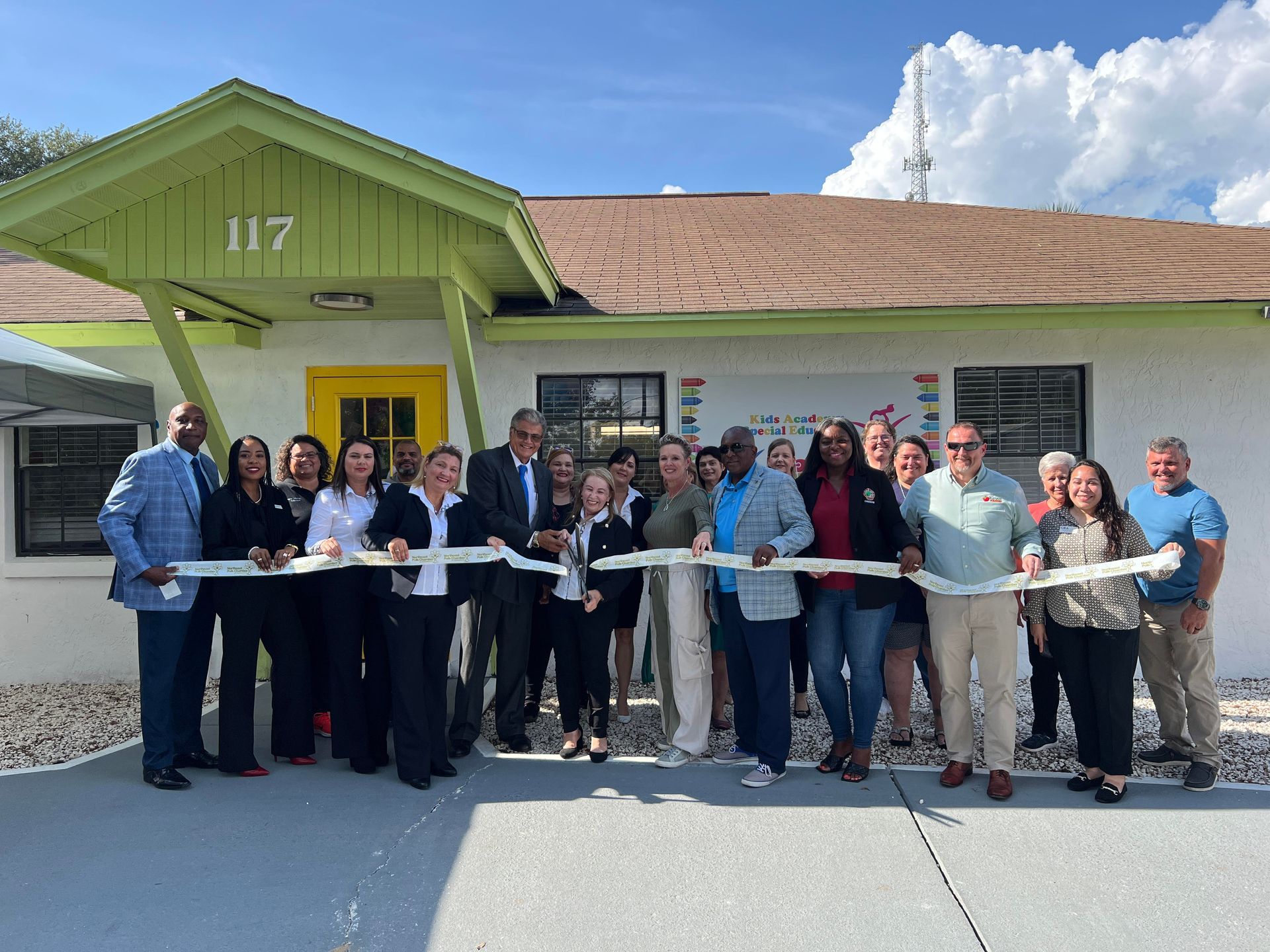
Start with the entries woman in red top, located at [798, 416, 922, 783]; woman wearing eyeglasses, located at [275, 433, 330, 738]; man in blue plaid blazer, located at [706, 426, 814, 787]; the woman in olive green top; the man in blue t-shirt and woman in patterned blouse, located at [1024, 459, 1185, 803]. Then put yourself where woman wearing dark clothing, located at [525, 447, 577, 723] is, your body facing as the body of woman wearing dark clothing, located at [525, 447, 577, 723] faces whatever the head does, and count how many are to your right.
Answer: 1

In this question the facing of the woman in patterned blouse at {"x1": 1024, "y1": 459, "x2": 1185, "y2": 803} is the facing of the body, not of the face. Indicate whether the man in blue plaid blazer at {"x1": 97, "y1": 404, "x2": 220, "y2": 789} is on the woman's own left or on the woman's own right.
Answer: on the woman's own right

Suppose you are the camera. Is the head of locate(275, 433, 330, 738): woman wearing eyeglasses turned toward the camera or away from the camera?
toward the camera

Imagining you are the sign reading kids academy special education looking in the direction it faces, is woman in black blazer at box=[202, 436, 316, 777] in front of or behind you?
in front

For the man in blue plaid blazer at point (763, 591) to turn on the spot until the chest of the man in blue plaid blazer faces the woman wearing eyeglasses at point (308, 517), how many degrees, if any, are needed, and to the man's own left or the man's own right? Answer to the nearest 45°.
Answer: approximately 45° to the man's own right

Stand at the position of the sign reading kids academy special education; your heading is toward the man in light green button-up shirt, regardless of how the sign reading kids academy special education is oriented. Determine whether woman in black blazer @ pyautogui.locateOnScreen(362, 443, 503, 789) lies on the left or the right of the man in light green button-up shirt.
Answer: right

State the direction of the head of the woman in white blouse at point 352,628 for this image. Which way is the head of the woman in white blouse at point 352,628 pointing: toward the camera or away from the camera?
toward the camera

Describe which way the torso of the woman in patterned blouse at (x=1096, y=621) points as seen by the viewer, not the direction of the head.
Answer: toward the camera

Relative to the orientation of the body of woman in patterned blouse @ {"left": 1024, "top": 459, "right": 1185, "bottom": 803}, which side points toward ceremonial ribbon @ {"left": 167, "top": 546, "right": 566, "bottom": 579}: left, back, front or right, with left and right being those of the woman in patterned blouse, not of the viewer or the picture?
right

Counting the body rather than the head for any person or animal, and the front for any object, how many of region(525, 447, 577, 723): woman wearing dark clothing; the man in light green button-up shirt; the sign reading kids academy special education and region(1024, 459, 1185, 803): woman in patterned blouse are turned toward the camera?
4

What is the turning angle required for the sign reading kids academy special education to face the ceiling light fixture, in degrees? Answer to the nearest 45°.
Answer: approximately 45° to its right

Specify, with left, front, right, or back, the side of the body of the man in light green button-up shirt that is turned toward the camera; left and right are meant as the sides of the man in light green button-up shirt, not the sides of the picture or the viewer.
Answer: front

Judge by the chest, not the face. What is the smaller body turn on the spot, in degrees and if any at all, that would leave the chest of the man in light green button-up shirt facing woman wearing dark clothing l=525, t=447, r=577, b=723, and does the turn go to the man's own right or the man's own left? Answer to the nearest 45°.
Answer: approximately 90° to the man's own right

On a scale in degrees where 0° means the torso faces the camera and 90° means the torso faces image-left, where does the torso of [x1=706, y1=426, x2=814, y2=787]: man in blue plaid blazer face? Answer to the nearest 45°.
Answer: approximately 45°

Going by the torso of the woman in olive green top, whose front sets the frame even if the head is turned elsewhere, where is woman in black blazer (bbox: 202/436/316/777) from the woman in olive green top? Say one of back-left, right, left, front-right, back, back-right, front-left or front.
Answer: front-right

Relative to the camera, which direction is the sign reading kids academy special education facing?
toward the camera
